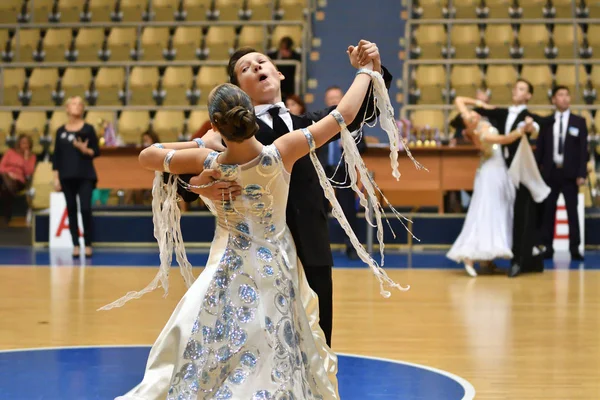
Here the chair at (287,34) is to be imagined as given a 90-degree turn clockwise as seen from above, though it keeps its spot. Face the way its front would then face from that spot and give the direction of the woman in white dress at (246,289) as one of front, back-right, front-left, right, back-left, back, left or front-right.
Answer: left

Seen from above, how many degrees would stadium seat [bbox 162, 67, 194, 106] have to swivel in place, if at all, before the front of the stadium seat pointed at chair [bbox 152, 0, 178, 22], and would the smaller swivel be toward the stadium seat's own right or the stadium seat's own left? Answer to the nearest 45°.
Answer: approximately 180°

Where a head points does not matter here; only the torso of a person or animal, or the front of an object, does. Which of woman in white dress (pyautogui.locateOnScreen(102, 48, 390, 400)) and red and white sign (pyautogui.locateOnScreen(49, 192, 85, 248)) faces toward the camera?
the red and white sign

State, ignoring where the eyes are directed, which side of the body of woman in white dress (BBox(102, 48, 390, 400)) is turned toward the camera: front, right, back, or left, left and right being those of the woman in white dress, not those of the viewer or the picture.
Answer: back

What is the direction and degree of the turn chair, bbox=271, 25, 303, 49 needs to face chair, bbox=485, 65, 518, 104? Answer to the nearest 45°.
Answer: approximately 90° to its left

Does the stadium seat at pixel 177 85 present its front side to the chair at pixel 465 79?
no

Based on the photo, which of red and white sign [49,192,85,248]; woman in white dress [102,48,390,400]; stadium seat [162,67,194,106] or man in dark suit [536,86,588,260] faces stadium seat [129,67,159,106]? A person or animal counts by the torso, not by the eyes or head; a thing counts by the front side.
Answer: the woman in white dress

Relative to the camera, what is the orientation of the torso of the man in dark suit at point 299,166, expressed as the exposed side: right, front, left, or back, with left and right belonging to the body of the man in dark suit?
front

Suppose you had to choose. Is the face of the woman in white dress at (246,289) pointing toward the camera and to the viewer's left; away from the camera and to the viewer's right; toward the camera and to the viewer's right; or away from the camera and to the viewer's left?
away from the camera and to the viewer's left

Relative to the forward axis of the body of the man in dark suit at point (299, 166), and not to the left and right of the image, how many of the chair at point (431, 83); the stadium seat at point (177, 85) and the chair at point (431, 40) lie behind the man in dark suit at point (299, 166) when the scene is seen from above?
3

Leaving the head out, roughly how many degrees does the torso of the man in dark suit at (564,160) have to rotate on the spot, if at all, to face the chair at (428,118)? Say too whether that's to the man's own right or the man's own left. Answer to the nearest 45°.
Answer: approximately 135° to the man's own right

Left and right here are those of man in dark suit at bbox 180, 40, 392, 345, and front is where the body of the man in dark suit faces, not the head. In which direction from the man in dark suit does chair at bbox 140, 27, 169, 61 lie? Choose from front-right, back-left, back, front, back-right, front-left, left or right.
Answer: back

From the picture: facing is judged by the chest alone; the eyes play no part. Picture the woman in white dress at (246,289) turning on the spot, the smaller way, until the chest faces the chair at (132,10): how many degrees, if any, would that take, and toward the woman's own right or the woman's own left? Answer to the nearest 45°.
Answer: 0° — they already face it

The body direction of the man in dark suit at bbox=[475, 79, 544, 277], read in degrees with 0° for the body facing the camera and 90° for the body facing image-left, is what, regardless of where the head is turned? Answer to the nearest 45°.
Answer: approximately 45°

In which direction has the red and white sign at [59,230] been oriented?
toward the camera

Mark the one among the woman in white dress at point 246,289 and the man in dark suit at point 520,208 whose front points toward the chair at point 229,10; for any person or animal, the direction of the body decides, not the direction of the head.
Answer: the woman in white dress

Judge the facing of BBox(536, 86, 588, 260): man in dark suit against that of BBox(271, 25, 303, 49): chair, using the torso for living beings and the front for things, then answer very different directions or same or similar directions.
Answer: same or similar directions

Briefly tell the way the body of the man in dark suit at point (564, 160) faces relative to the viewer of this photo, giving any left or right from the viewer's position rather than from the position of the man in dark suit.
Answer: facing the viewer

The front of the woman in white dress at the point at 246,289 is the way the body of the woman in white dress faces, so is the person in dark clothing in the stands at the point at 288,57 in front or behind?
in front
